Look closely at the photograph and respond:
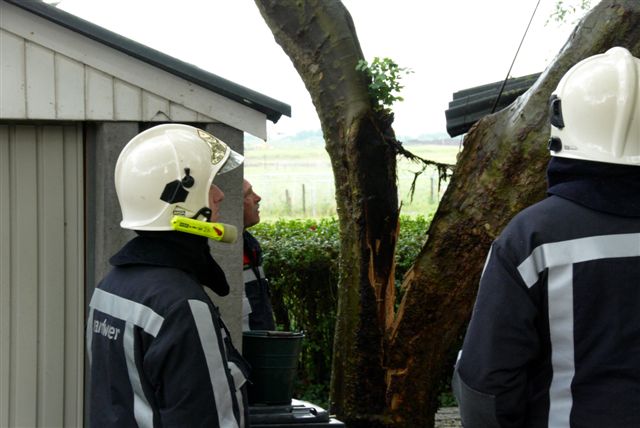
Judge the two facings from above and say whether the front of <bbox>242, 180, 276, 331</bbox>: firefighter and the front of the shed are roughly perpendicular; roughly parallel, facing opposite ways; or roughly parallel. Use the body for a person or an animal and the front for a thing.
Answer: roughly perpendicular

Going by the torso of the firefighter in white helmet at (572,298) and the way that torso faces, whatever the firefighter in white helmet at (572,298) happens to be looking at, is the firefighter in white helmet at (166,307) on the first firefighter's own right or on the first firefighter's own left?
on the first firefighter's own left

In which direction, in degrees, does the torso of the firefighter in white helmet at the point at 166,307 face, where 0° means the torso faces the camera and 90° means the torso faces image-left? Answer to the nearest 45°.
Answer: approximately 225°

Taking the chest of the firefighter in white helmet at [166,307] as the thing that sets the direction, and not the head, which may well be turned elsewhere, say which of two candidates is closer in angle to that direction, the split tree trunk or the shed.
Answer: the split tree trunk

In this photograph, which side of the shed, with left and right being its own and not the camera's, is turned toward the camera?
front

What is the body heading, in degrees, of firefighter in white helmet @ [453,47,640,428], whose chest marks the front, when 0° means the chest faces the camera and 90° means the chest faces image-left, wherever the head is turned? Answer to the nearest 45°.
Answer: approximately 180°

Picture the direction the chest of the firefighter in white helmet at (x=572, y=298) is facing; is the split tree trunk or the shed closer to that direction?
the split tree trunk
